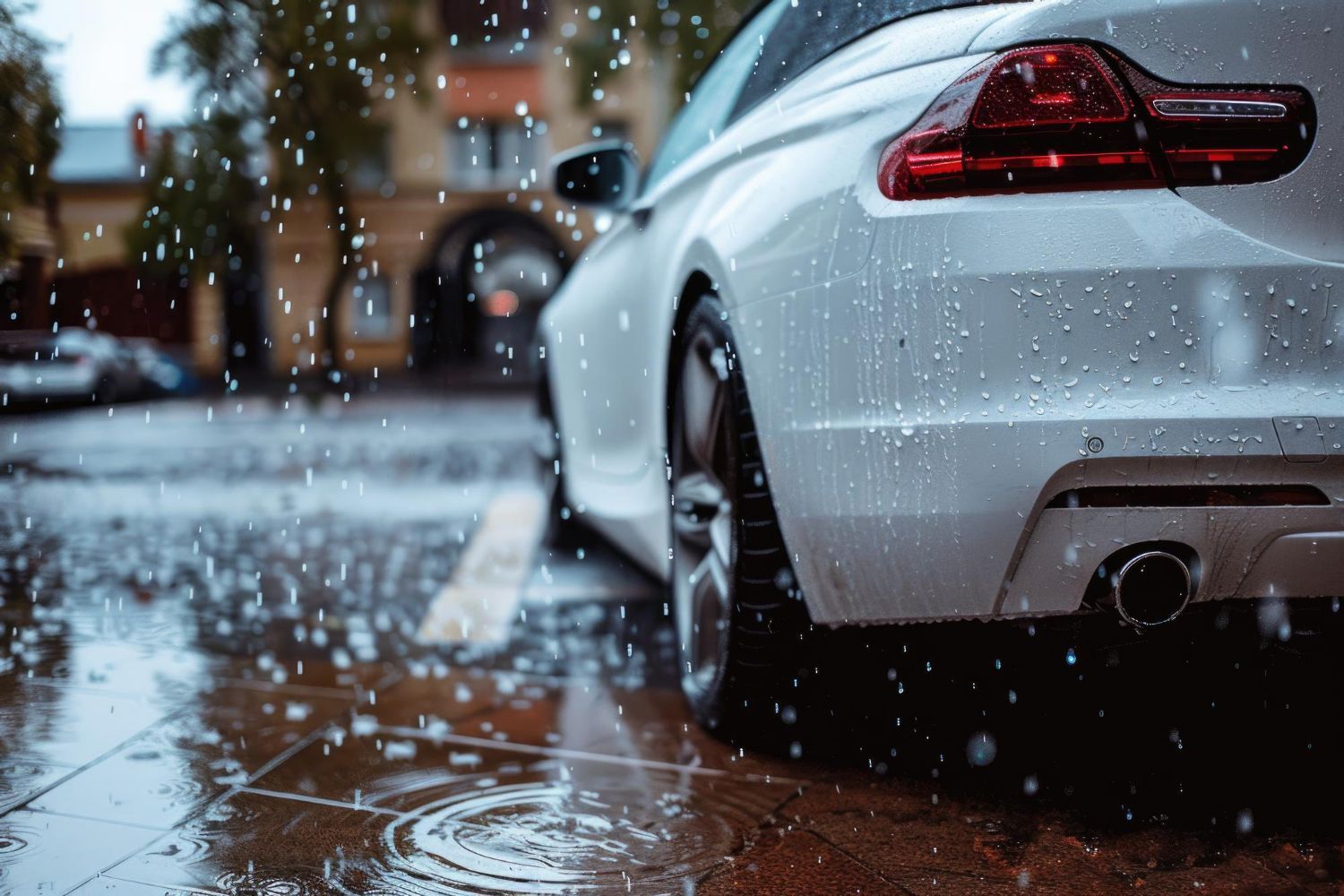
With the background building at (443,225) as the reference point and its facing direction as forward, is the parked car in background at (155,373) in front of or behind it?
in front

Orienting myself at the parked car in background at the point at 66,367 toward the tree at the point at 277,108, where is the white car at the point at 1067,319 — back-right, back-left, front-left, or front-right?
back-right

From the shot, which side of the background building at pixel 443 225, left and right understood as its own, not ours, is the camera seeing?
front

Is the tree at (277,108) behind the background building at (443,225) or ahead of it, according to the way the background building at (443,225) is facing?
ahead

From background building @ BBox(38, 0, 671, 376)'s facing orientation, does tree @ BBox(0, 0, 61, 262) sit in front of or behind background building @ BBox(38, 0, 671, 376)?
in front

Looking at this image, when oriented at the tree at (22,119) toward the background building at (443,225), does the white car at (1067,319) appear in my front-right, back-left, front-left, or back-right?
back-right
